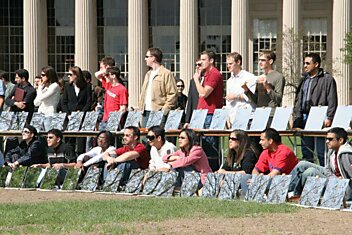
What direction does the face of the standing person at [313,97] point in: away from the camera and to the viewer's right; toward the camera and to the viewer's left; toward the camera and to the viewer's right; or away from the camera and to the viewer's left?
toward the camera and to the viewer's left

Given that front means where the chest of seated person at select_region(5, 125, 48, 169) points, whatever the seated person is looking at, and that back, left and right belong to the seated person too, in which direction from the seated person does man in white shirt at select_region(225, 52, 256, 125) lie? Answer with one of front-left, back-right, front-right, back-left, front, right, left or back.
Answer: back-left

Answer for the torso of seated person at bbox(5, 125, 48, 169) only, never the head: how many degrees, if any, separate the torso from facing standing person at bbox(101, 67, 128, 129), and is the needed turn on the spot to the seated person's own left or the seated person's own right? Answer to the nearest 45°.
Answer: approximately 180°

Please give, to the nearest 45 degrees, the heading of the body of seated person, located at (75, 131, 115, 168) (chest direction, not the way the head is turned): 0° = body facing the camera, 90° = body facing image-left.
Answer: approximately 45°

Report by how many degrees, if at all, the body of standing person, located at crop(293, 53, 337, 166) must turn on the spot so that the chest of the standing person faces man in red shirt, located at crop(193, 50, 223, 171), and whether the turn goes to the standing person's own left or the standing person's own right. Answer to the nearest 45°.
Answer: approximately 90° to the standing person's own right

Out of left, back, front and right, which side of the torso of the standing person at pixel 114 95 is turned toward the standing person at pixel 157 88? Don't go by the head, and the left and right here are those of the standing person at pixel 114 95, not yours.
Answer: left

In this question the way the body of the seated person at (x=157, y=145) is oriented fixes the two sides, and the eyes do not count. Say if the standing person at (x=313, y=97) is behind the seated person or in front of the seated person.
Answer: behind

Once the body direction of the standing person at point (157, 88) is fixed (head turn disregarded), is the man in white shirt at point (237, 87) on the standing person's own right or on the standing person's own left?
on the standing person's own left

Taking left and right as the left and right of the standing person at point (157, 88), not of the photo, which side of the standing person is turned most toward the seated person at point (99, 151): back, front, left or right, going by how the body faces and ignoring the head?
front

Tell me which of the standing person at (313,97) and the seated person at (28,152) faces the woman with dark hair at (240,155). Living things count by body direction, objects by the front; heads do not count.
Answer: the standing person

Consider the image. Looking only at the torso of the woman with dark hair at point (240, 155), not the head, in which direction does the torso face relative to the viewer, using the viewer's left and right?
facing the viewer and to the left of the viewer
